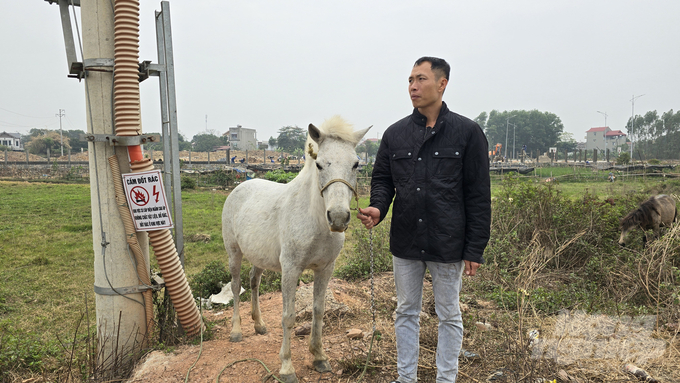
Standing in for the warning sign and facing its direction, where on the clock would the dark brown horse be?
The dark brown horse is roughly at 9 o'clock from the warning sign.

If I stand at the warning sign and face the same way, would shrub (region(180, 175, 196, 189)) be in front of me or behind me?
behind

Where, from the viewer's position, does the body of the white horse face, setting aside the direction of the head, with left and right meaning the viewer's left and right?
facing the viewer and to the right of the viewer

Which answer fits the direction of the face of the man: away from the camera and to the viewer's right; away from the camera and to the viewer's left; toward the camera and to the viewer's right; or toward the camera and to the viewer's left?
toward the camera and to the viewer's left

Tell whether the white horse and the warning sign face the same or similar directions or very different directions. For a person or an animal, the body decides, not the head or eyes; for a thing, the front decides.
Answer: same or similar directions

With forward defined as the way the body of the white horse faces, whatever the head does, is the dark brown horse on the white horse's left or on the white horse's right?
on the white horse's left

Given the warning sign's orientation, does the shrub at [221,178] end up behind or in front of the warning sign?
behind

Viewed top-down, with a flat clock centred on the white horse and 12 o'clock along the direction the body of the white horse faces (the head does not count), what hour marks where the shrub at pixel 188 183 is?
The shrub is roughly at 7 o'clock from the white horse.

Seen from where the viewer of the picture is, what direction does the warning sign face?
facing the viewer

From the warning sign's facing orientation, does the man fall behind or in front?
in front
